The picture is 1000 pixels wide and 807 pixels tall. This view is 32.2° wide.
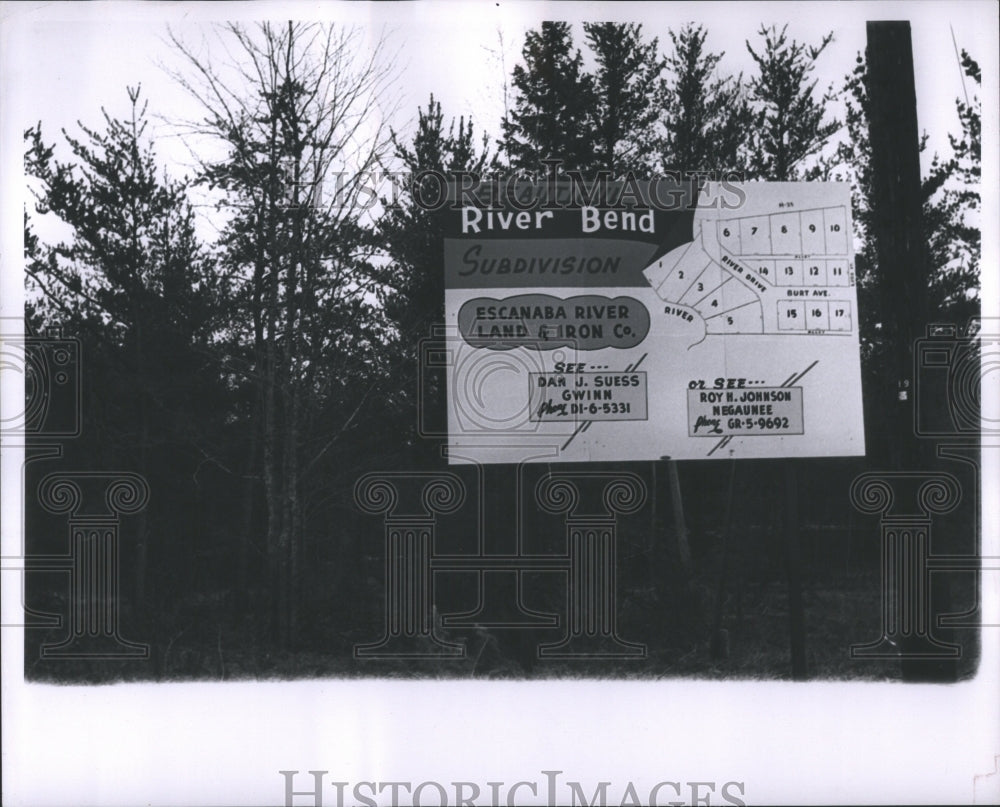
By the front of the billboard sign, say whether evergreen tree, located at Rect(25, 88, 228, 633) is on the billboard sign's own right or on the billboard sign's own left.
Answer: on the billboard sign's own right

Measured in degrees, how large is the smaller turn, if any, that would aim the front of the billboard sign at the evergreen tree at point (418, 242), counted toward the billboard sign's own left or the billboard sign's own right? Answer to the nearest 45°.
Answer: approximately 90° to the billboard sign's own right

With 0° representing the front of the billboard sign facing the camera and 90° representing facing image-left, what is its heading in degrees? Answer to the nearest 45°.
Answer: approximately 0°
